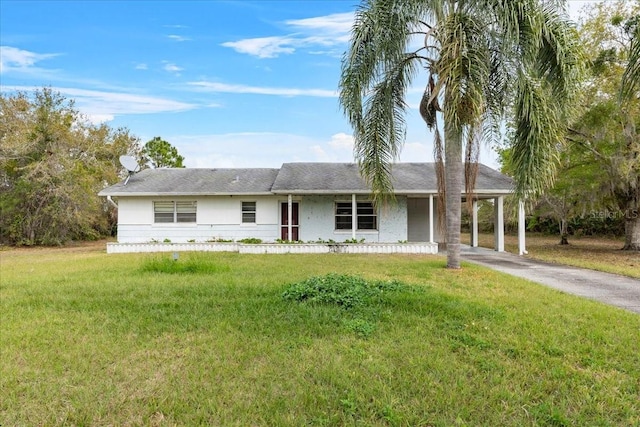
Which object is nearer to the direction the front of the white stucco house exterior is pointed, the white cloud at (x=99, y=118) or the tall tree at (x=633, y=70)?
the tall tree

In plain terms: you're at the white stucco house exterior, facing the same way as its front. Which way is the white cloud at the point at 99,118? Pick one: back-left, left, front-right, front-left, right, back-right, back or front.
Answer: back-right

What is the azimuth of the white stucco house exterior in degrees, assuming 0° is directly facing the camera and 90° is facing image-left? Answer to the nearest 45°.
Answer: approximately 0°

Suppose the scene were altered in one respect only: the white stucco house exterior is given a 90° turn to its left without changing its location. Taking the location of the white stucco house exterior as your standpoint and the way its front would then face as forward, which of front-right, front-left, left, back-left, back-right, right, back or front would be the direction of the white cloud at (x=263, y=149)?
left
